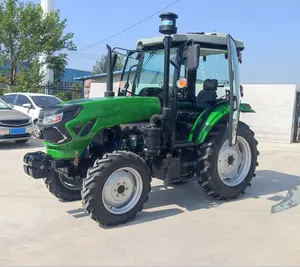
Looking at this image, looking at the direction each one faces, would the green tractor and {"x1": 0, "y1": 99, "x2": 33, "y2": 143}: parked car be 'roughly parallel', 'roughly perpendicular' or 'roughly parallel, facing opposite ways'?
roughly perpendicular

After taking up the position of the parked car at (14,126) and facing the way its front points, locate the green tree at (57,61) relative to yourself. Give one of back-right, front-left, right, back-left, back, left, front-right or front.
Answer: back-left

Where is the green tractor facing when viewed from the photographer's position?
facing the viewer and to the left of the viewer

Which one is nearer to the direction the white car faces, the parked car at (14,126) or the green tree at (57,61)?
the parked car

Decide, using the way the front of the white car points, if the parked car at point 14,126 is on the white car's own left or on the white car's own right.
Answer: on the white car's own right

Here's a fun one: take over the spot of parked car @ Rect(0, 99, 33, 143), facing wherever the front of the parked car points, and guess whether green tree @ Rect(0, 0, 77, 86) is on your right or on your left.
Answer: on your left

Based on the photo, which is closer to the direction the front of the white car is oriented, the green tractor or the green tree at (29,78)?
the green tractor

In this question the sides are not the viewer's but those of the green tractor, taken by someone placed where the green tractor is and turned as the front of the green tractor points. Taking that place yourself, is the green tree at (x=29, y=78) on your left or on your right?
on your right

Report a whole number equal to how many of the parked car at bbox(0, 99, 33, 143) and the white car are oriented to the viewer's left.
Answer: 0

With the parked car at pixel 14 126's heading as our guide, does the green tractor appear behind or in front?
in front

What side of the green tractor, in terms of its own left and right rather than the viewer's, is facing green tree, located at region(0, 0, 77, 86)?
right

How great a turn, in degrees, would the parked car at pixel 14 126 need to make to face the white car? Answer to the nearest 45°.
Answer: approximately 135° to its left

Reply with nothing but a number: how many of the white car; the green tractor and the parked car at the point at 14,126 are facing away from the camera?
0

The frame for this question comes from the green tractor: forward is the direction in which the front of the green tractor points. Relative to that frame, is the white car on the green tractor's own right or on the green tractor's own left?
on the green tractor's own right
